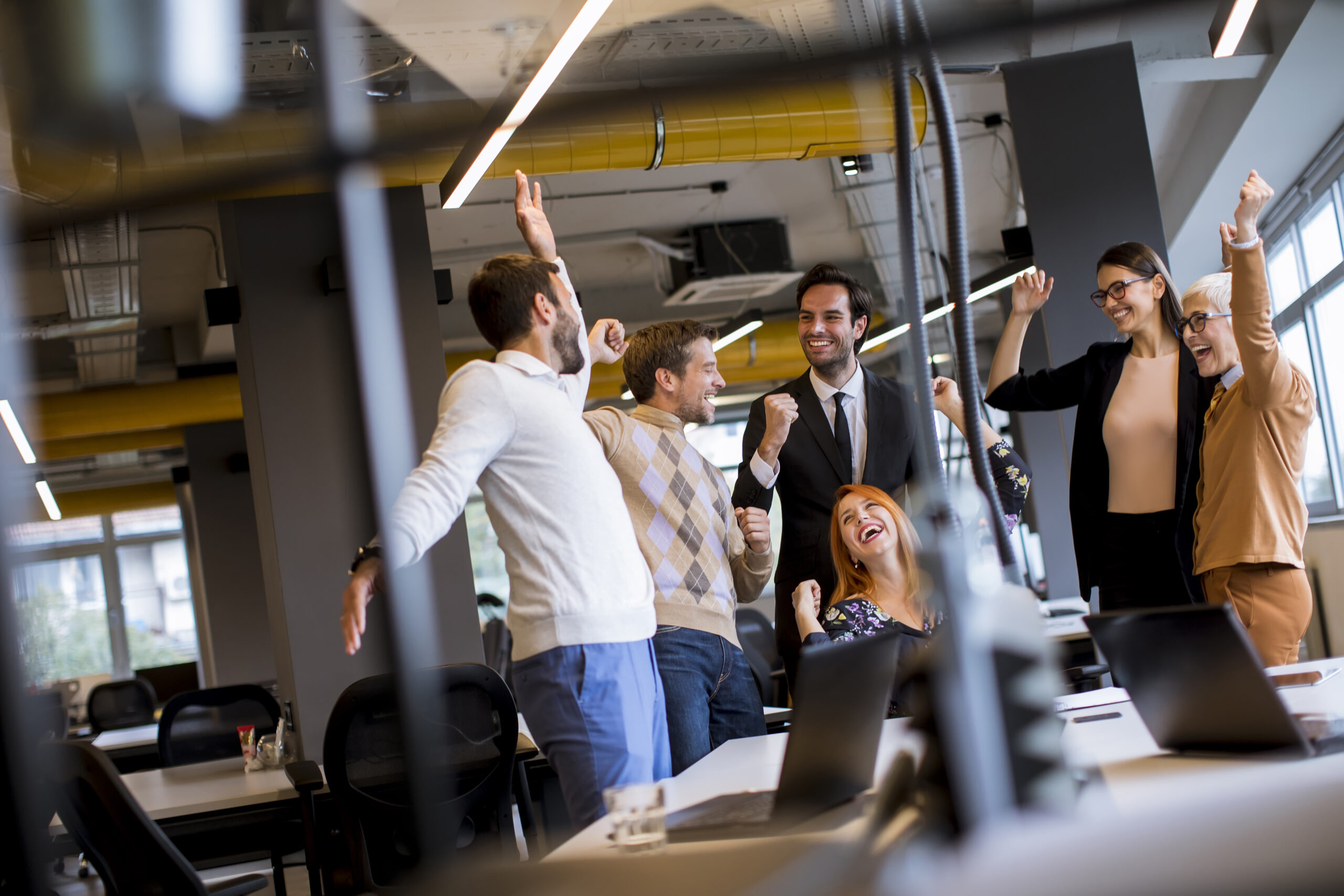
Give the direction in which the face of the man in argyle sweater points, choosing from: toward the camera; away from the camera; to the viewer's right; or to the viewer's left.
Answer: to the viewer's right

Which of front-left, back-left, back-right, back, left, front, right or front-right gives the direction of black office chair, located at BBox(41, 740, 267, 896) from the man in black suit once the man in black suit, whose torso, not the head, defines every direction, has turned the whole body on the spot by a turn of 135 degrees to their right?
left

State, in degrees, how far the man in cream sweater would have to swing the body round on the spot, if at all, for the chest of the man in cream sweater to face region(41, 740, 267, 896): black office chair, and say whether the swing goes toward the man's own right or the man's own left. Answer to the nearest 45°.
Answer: approximately 180°

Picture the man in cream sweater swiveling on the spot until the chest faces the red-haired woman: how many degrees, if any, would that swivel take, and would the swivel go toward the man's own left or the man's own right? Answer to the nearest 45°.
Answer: approximately 45° to the man's own left

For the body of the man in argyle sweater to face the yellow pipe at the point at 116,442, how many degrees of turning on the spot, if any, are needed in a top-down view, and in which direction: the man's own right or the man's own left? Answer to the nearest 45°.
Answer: approximately 180°

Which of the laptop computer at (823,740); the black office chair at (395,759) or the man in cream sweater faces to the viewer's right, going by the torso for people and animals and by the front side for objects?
the man in cream sweater

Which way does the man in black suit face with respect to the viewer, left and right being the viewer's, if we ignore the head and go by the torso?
facing the viewer

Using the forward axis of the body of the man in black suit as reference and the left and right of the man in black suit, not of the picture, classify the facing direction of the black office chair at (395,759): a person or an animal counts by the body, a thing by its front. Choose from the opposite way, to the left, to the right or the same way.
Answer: the opposite way

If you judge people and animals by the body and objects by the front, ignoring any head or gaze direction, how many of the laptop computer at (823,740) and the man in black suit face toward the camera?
1

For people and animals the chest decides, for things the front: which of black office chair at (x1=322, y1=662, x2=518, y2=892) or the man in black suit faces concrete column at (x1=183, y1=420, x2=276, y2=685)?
the black office chair

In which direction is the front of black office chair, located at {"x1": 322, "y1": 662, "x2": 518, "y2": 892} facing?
away from the camera

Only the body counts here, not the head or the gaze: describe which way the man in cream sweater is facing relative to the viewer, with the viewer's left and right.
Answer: facing to the right of the viewer

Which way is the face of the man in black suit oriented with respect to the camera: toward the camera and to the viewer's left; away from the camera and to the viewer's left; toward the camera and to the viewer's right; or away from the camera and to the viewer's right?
toward the camera and to the viewer's left
